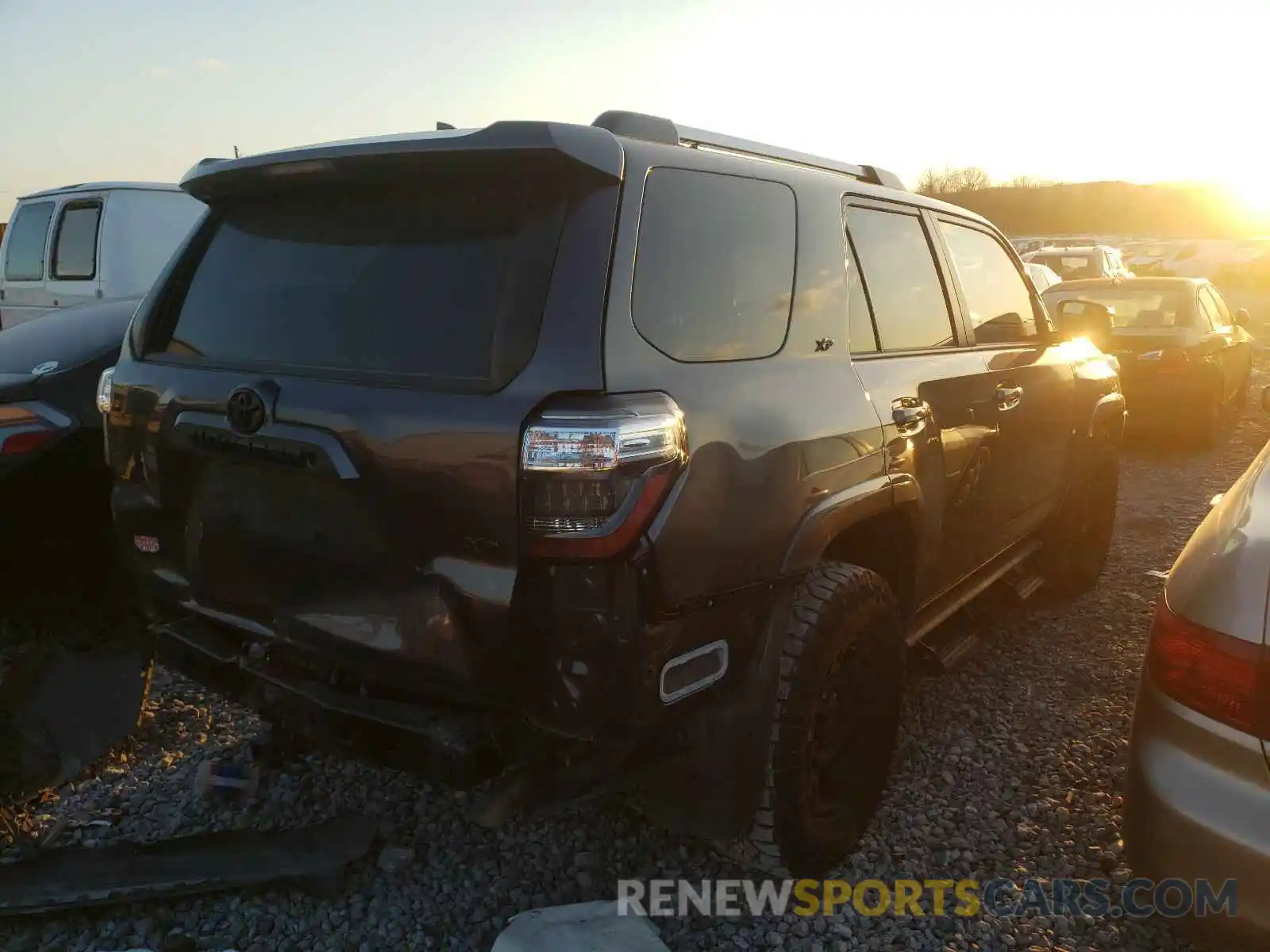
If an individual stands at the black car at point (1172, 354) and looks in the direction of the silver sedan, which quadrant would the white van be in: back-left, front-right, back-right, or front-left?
front-right

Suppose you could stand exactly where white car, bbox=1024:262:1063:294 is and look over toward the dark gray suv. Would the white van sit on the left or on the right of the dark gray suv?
right

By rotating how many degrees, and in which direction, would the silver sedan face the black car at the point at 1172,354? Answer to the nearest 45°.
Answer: approximately 45° to its left

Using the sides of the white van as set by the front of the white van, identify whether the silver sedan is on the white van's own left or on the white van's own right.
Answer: on the white van's own right

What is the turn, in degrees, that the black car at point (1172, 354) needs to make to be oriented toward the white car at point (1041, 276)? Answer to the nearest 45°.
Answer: approximately 45° to its left

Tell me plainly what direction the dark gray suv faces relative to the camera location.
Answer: facing away from the viewer and to the right of the viewer

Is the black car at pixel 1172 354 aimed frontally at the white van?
no

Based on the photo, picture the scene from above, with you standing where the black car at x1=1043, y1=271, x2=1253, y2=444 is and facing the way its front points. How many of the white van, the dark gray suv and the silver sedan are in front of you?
0

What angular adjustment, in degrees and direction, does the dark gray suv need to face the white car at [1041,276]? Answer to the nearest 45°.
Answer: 0° — it already faces it

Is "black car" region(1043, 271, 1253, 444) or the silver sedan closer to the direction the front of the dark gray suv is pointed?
the black car

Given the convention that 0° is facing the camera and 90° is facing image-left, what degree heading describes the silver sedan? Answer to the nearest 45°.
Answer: approximately 225°

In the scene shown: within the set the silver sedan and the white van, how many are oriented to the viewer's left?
0

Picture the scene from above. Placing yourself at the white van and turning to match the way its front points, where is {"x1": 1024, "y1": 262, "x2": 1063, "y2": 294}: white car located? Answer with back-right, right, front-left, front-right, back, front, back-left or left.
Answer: front-right

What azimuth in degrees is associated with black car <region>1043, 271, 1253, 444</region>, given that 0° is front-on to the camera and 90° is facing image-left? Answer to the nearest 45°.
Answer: approximately 225°

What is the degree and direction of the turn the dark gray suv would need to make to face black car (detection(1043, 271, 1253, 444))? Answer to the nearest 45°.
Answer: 0° — it already faces it

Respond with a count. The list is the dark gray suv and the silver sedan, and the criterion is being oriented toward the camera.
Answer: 0

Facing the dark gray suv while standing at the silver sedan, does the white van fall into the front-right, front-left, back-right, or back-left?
front-right
